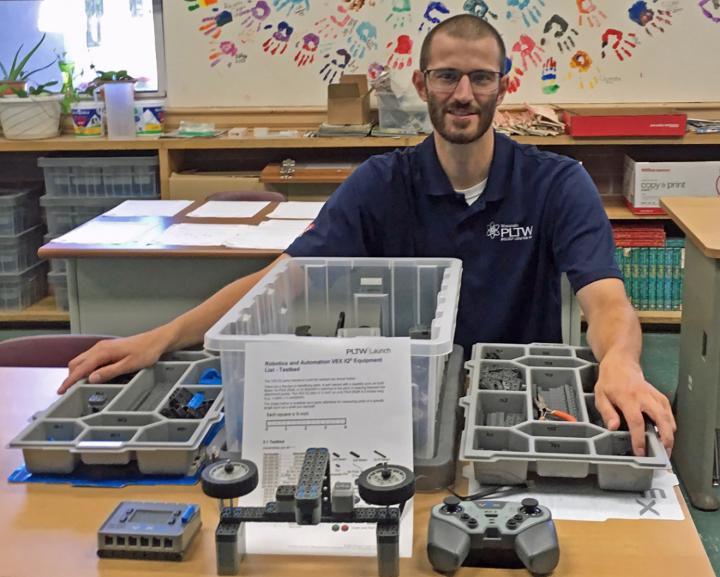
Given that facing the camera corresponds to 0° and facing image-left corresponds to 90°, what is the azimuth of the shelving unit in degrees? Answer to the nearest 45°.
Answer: approximately 0°

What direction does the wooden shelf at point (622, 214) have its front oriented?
toward the camera

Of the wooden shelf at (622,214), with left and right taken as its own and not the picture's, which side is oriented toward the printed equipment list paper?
front

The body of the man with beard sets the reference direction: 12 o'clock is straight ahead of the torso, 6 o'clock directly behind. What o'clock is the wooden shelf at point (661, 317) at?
The wooden shelf is roughly at 7 o'clock from the man with beard.

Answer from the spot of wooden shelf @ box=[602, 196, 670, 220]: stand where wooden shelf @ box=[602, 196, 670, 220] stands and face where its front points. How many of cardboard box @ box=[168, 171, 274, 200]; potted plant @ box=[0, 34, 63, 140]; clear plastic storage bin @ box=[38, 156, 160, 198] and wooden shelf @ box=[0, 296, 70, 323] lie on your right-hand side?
4

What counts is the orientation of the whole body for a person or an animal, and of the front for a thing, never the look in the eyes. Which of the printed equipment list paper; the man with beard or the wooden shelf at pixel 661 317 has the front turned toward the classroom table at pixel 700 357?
the wooden shelf

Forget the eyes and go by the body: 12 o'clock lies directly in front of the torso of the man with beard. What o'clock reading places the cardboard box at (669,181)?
The cardboard box is roughly at 7 o'clock from the man with beard.

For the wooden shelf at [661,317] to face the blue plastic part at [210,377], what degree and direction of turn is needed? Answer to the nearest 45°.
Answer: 0° — it already faces it

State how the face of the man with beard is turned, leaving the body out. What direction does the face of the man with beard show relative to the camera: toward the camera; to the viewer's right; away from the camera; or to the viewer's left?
toward the camera

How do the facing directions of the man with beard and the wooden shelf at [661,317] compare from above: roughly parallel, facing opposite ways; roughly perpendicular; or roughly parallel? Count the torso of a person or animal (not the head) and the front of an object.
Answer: roughly parallel

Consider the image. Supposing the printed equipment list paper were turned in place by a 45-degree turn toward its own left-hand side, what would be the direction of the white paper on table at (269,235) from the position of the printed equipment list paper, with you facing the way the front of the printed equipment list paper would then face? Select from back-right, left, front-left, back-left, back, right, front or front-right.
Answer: back-left

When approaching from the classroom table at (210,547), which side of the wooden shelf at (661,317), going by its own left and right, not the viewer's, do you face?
front

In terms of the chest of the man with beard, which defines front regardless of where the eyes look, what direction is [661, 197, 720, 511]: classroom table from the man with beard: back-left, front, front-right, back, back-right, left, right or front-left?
back-left

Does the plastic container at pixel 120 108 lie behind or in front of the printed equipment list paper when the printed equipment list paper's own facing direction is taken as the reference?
behind

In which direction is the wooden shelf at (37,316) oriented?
toward the camera

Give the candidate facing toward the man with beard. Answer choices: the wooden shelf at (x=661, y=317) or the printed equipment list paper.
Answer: the wooden shelf
